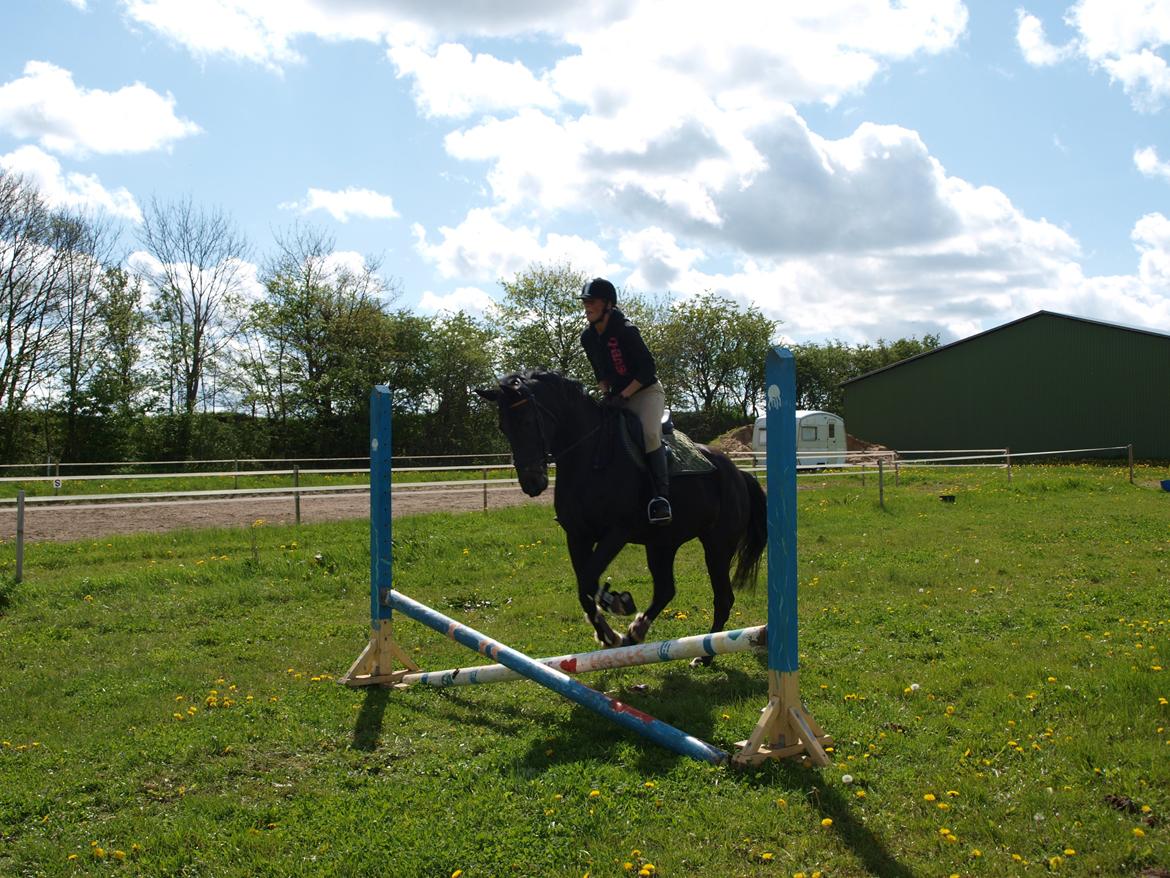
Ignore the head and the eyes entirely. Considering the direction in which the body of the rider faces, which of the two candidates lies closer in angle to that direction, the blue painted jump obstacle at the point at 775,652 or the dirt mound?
the blue painted jump obstacle

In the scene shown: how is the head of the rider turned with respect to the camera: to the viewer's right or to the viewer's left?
to the viewer's left

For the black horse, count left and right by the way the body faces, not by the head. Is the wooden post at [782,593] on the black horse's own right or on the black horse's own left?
on the black horse's own left

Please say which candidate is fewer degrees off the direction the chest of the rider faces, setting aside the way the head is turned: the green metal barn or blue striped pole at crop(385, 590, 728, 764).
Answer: the blue striped pole
